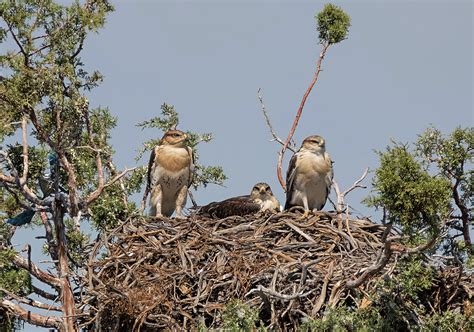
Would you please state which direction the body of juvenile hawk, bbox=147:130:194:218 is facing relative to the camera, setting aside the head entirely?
toward the camera

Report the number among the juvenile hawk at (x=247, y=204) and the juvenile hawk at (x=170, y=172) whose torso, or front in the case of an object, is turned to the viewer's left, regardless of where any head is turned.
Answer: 0

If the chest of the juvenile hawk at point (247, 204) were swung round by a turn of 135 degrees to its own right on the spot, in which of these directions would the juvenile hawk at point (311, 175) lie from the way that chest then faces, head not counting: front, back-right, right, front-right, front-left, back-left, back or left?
back

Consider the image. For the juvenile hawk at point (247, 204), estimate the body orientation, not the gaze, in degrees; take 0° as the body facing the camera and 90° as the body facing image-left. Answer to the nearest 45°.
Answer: approximately 315°
